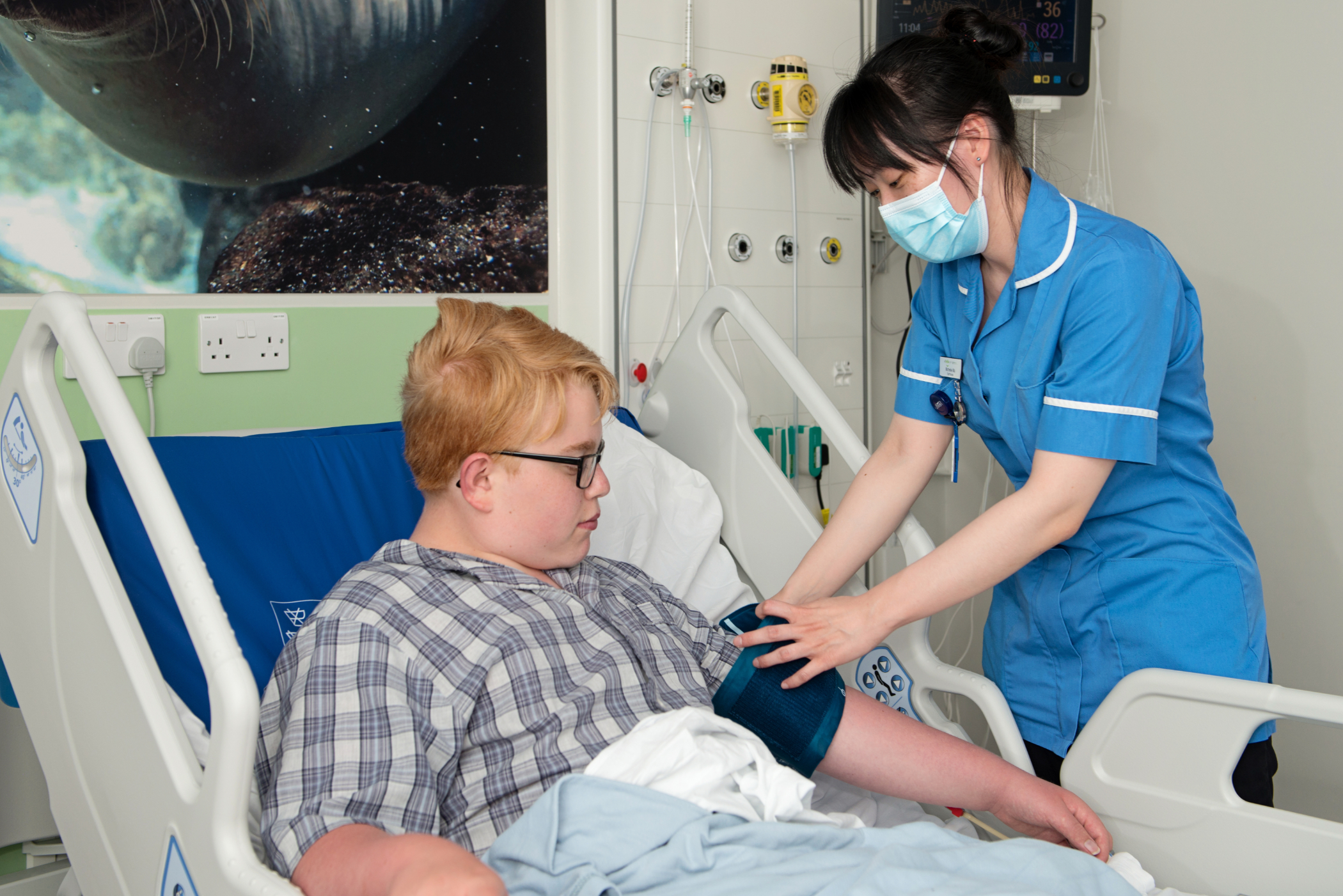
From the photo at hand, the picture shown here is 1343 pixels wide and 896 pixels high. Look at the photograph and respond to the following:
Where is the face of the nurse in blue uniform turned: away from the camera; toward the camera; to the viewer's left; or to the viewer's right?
to the viewer's left

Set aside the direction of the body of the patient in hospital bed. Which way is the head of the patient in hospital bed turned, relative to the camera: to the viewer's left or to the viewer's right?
to the viewer's right

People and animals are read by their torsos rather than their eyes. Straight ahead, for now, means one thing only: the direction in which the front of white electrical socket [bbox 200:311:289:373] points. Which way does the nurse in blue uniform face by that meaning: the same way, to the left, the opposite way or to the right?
to the right

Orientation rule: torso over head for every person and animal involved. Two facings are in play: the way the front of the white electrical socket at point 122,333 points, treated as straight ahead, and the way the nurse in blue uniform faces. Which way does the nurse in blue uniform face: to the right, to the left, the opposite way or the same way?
to the right

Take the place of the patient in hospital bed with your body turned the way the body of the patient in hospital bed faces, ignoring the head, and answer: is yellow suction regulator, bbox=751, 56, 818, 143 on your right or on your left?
on your left
